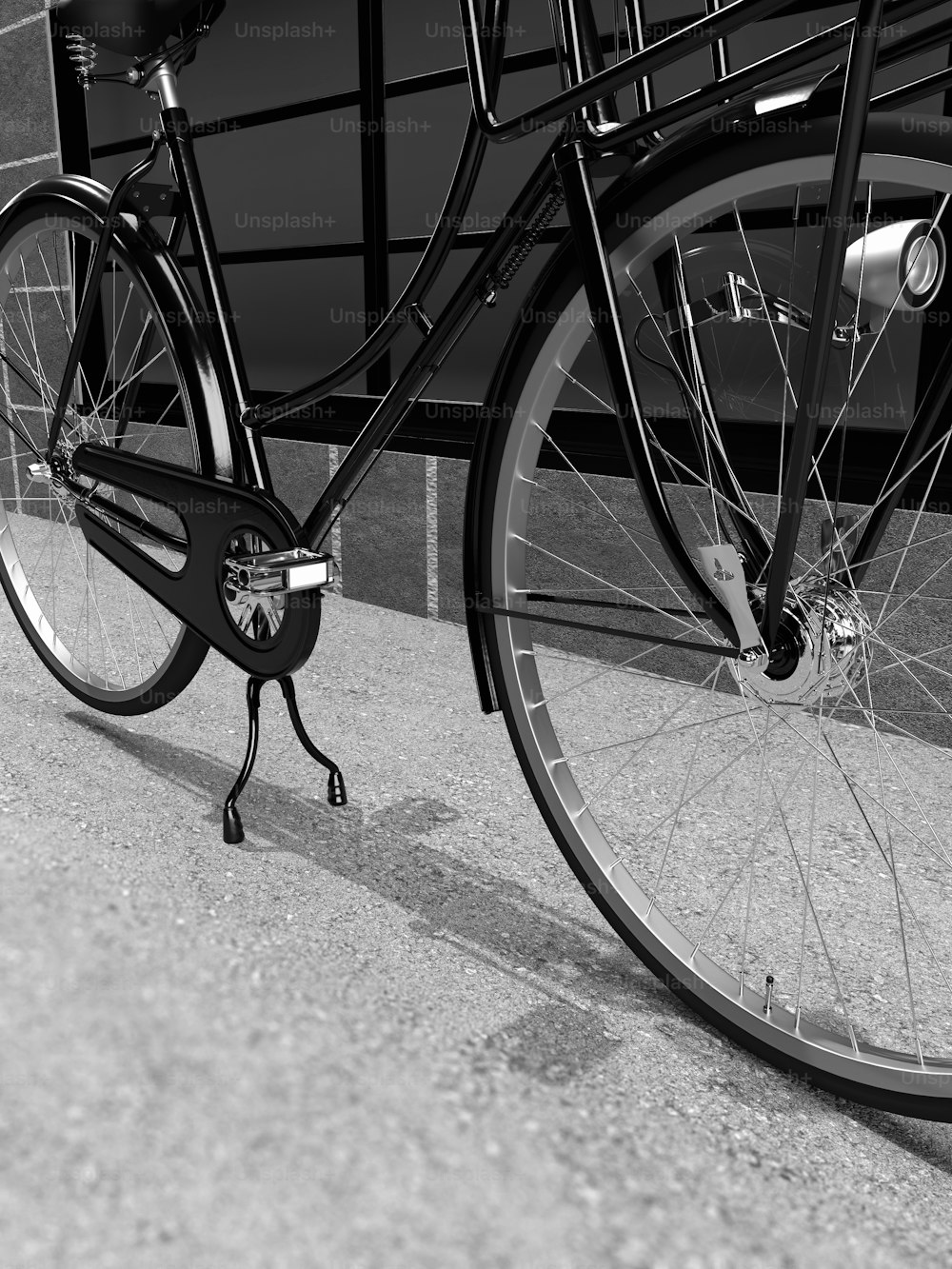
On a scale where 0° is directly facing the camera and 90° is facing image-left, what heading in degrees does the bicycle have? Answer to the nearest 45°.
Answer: approximately 315°
